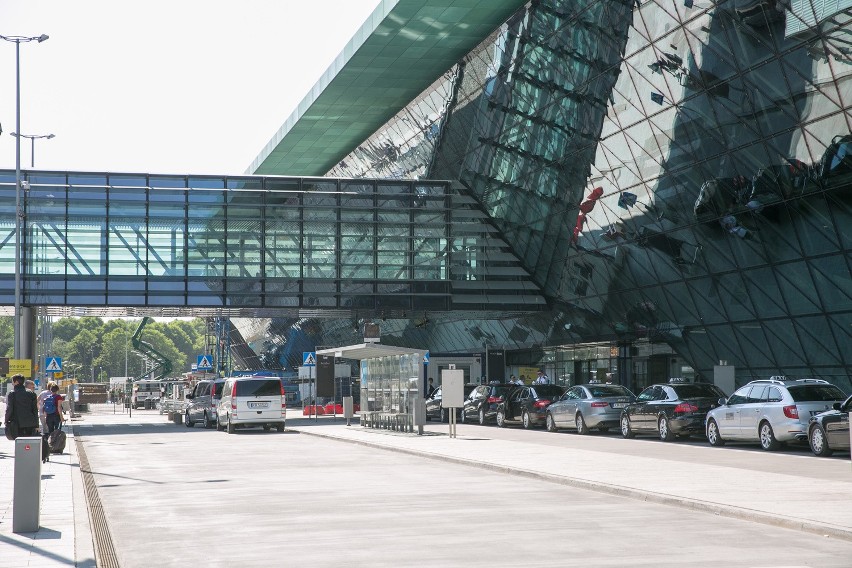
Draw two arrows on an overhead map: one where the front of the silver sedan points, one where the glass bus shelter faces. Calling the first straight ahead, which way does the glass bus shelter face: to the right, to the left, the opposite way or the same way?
to the left

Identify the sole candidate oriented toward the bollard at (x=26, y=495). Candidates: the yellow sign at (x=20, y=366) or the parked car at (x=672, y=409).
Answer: the yellow sign

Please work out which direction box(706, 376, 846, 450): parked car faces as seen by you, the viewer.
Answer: facing away from the viewer and to the left of the viewer

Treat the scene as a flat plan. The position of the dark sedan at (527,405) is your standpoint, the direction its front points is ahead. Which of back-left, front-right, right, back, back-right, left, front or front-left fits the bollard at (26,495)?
back-left

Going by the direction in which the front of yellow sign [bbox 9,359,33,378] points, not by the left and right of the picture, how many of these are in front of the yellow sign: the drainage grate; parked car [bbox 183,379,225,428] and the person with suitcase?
2

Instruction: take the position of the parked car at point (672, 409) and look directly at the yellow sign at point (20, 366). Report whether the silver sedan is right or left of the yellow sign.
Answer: right

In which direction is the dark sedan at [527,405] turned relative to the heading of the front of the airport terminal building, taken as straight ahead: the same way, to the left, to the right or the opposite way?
to the right

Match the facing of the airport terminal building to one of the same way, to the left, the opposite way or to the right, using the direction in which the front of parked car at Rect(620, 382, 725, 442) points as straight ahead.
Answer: to the left

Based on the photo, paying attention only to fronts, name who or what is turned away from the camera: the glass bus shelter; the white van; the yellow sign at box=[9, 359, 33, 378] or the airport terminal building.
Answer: the white van

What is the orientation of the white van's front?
away from the camera

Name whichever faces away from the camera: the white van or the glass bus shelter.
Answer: the white van

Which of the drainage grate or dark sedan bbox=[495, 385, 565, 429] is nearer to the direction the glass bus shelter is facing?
the drainage grate

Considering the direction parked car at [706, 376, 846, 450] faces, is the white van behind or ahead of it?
ahead
